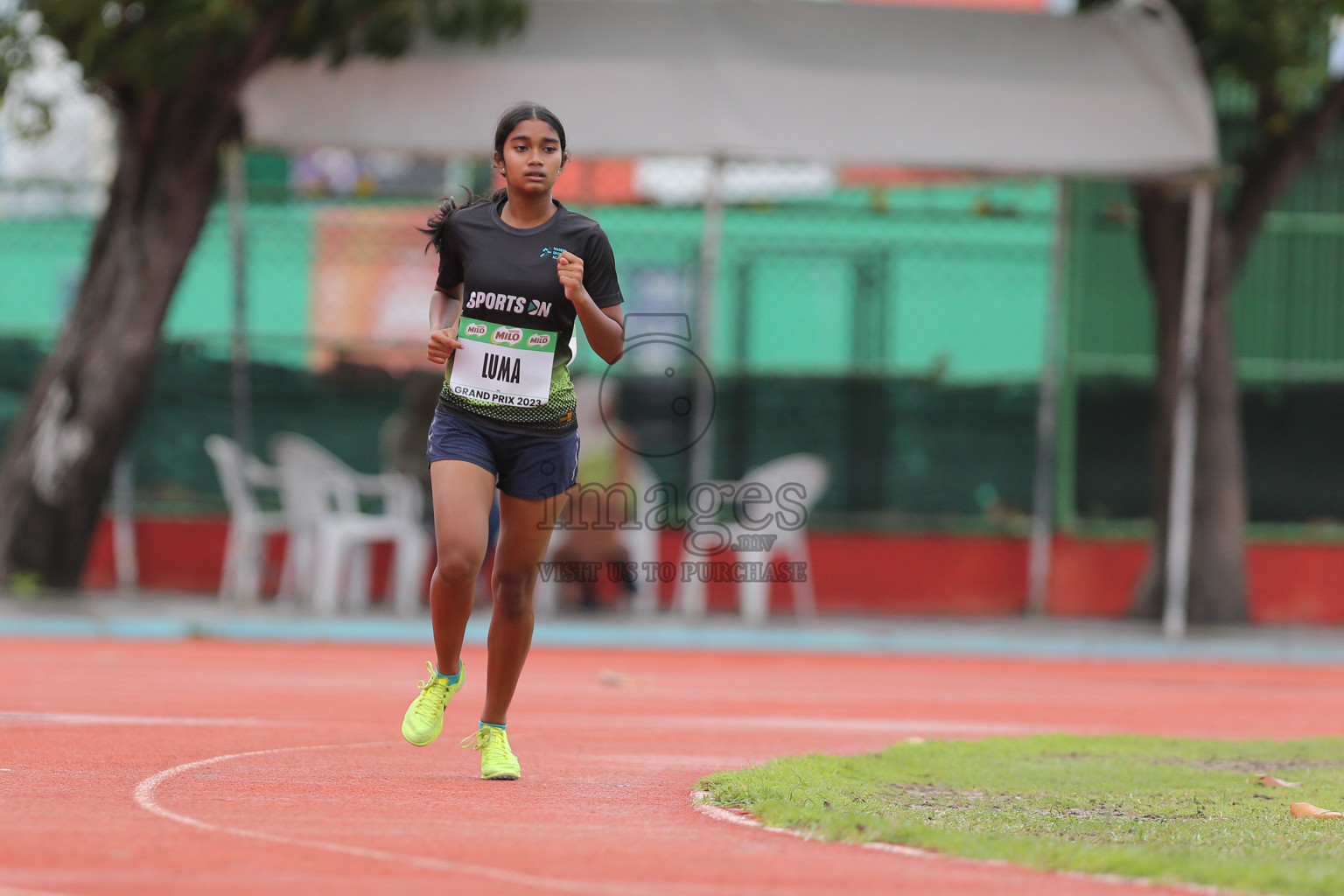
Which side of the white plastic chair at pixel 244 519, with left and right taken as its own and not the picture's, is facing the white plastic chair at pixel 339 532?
front

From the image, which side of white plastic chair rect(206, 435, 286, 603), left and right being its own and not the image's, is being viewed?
right

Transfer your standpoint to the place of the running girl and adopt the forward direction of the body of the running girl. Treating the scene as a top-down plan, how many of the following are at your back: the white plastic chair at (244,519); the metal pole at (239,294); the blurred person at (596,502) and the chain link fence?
4

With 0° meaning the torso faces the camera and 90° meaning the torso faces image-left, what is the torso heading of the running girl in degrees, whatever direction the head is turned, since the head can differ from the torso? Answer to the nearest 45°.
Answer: approximately 0°

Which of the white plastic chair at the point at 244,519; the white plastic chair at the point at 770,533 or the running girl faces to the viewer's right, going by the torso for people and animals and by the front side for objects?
the white plastic chair at the point at 244,519

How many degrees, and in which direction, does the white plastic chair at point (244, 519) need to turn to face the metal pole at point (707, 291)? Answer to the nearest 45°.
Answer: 0° — it already faces it

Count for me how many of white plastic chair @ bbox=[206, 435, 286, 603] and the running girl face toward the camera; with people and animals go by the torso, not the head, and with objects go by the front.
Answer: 1

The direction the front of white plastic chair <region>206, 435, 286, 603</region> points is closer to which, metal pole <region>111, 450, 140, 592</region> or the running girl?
the running girl

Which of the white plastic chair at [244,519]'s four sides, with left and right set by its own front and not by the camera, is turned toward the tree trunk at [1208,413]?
front

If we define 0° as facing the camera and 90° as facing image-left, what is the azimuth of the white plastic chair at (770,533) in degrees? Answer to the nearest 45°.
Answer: approximately 45°

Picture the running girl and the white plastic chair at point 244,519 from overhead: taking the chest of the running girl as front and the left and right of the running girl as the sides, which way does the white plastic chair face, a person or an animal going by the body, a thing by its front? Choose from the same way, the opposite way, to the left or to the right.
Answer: to the left

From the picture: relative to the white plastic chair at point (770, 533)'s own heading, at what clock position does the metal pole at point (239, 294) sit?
The metal pole is roughly at 1 o'clock from the white plastic chair.

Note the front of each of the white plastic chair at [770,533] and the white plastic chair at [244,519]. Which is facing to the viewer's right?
the white plastic chair at [244,519]

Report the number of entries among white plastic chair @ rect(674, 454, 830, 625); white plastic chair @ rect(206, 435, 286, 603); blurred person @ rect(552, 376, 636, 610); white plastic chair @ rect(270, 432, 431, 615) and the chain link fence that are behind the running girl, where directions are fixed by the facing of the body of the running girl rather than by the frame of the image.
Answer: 5
